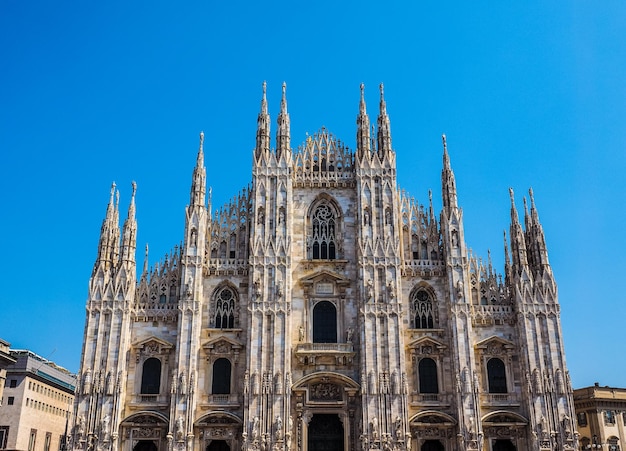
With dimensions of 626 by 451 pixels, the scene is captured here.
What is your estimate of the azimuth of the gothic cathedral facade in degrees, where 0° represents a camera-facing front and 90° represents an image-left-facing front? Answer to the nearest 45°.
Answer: approximately 0°
